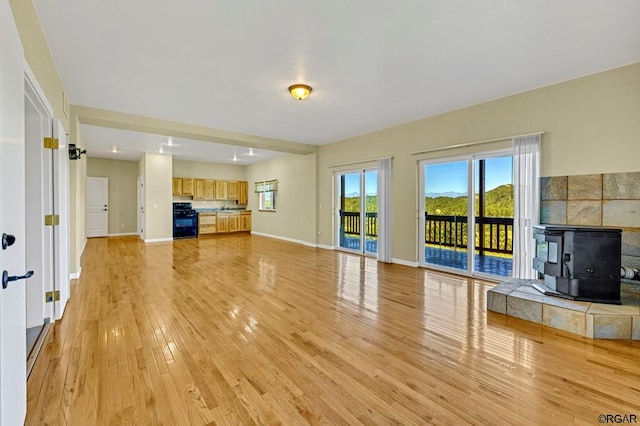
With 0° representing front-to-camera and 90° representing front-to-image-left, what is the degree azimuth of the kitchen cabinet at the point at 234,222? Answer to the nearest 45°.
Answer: approximately 0°

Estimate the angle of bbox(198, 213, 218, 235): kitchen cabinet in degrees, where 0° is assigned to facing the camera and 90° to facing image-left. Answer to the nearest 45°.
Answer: approximately 0°

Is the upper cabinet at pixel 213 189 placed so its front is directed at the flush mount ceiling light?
yes

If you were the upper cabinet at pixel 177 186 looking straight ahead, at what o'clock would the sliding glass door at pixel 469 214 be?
The sliding glass door is roughly at 11 o'clock from the upper cabinet.

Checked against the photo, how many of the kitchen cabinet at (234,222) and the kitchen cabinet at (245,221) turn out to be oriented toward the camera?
2
